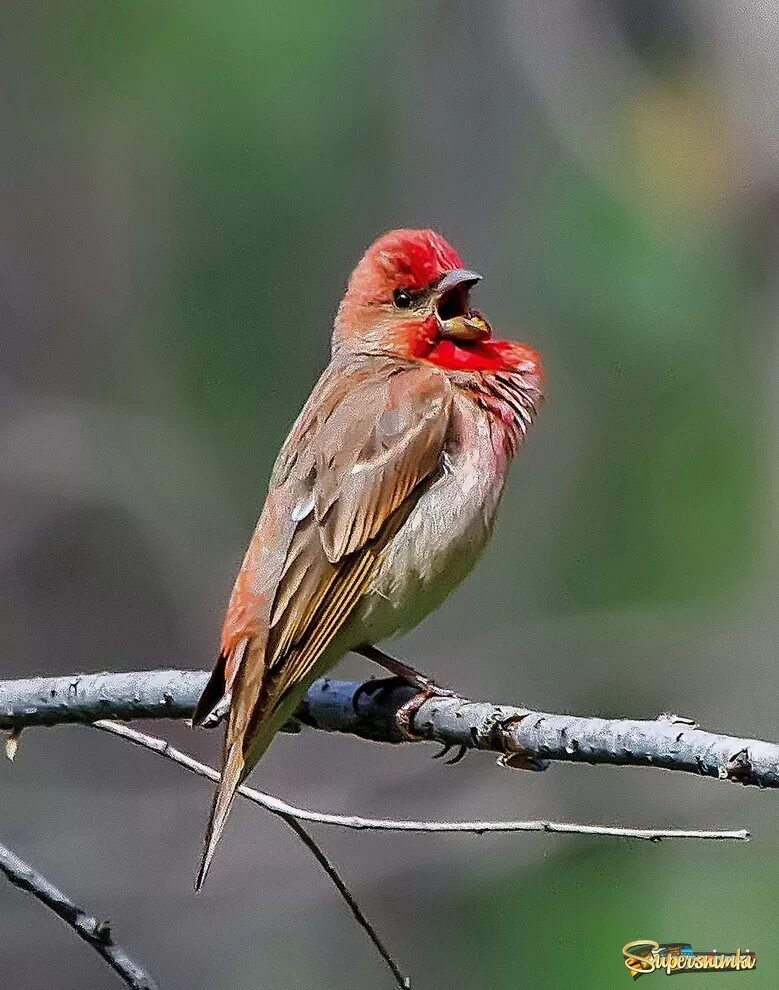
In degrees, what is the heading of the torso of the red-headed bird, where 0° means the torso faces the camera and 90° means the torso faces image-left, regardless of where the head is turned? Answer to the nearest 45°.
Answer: approximately 270°
